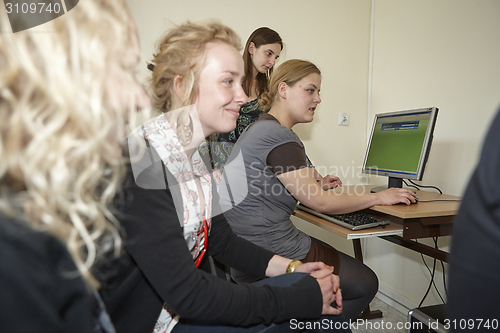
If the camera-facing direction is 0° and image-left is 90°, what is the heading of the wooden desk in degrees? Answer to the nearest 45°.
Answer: approximately 45°

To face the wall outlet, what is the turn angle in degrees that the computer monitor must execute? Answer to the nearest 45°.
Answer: approximately 90° to its right

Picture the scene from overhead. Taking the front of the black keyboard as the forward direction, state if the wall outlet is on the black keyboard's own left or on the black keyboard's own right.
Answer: on the black keyboard's own right

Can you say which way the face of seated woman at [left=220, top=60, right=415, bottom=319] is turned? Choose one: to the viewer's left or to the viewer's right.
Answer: to the viewer's right

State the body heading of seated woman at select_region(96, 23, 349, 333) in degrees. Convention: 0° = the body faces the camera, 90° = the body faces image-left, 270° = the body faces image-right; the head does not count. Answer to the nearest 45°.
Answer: approximately 270°

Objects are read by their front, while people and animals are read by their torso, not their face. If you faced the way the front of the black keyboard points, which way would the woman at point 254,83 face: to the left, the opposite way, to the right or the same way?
to the left

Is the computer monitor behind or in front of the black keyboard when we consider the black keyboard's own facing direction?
behind

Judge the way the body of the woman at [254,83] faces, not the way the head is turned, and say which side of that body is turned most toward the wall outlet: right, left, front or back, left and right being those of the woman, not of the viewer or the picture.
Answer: left

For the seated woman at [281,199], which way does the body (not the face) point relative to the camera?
to the viewer's right

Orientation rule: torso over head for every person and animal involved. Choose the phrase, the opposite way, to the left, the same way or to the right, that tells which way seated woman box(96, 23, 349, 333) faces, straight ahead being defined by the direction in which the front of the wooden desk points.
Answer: the opposite way
